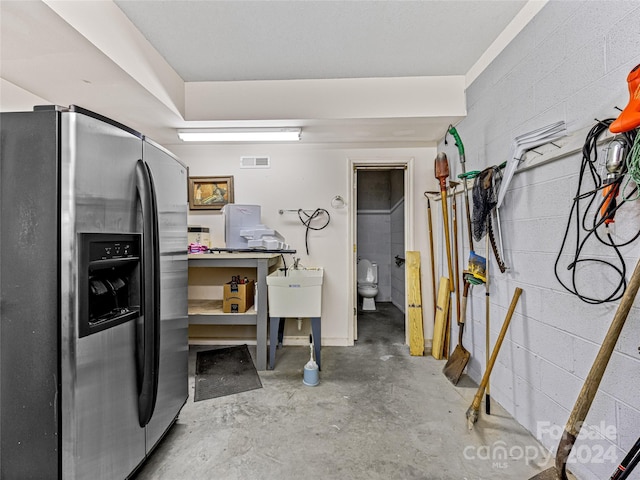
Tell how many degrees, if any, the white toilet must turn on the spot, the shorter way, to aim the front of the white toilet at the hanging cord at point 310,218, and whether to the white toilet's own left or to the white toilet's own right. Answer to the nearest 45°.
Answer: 0° — it already faces it

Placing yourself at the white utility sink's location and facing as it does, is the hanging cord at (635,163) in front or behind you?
in front

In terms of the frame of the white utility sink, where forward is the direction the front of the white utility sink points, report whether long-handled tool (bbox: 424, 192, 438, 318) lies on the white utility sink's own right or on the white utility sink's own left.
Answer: on the white utility sink's own left

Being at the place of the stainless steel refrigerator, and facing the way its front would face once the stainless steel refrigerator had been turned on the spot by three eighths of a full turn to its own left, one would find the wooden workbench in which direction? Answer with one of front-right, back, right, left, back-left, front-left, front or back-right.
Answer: front-right

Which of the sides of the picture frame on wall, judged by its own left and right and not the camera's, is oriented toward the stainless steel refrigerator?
front

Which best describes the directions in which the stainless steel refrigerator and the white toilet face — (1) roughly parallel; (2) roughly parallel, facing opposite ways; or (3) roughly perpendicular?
roughly perpendicular

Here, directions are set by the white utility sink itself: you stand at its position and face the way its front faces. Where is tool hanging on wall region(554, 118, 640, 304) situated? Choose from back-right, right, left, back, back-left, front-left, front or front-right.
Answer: front-left

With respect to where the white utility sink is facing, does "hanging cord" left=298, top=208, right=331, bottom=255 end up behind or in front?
behind

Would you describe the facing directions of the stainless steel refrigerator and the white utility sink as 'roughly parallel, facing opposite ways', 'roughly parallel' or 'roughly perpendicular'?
roughly perpendicular

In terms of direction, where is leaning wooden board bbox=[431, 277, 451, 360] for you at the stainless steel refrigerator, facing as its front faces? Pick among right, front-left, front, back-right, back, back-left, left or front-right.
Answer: front-left

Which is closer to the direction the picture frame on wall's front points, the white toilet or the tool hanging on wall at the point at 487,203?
the tool hanging on wall
